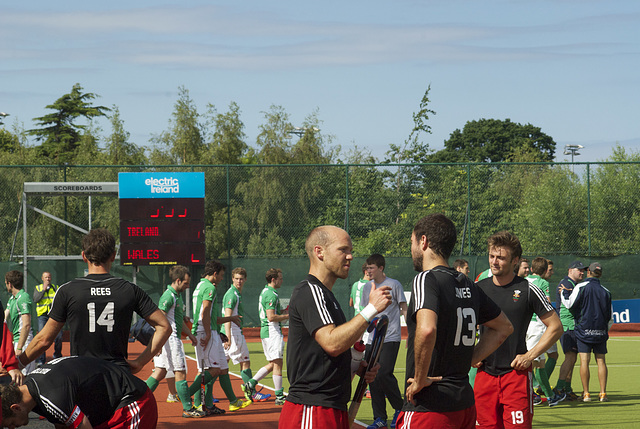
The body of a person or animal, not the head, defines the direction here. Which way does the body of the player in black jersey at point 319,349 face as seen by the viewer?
to the viewer's right

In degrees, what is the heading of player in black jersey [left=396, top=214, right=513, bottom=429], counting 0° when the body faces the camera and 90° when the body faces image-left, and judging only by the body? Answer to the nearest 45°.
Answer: approximately 135°

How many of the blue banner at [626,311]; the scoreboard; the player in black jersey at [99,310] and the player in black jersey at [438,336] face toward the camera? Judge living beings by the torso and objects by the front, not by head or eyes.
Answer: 2

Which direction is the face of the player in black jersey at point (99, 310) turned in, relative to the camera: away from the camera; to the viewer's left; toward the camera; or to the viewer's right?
away from the camera

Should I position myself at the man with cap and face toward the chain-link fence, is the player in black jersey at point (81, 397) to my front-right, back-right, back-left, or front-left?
back-left

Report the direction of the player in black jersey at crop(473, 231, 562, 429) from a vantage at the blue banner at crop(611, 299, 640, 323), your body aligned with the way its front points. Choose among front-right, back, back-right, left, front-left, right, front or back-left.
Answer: front

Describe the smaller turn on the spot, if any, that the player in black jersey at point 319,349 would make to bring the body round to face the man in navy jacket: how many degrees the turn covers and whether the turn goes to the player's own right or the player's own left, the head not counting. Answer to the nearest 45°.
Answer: approximately 45° to the player's own left

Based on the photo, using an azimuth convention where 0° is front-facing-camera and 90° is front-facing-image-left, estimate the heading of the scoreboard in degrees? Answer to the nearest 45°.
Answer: approximately 0°

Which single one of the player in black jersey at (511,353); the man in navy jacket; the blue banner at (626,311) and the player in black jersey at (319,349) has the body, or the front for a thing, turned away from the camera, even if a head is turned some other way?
the man in navy jacket

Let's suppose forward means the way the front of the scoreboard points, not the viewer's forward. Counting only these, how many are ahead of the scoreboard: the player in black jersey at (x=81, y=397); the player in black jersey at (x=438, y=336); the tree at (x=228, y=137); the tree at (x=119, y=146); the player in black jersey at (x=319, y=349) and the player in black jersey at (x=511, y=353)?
4

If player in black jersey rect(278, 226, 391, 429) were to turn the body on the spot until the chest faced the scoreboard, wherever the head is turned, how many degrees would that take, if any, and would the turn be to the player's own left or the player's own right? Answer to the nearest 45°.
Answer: approximately 90° to the player's own left

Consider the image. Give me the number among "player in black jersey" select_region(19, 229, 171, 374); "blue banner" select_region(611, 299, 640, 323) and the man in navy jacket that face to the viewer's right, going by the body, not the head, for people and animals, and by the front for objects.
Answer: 0

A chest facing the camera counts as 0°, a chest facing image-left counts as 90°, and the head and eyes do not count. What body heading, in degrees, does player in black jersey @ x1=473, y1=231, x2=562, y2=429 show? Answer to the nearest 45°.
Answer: approximately 45°

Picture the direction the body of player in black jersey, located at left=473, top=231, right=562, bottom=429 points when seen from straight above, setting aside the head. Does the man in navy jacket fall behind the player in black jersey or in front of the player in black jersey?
behind

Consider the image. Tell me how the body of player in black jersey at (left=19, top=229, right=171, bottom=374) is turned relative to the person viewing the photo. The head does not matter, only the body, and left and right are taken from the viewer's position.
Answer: facing away from the viewer
